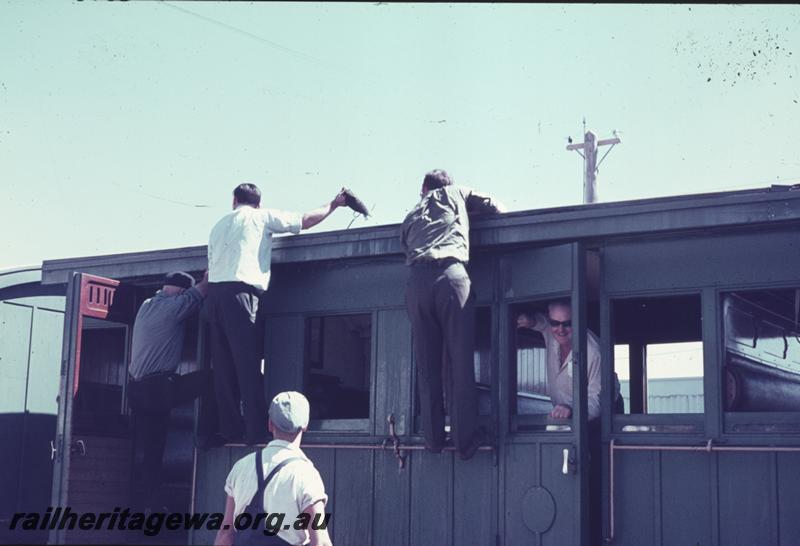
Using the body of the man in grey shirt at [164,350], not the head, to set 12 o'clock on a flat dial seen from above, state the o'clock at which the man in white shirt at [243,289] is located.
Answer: The man in white shirt is roughly at 3 o'clock from the man in grey shirt.

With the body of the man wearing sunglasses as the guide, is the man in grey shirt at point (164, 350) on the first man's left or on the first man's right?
on the first man's right

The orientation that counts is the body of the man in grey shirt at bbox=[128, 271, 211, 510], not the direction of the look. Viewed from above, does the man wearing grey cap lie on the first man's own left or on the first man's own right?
on the first man's own right

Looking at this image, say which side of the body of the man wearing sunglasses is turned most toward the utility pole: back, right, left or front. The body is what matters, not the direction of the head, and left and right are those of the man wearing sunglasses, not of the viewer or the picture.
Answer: back

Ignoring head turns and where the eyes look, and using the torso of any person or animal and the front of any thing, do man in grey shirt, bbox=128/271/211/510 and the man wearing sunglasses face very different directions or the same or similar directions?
very different directions

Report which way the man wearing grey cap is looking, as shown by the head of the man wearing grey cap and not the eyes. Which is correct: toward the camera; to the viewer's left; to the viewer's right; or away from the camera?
away from the camera

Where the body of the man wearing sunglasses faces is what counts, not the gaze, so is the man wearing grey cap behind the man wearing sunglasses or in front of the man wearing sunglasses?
in front

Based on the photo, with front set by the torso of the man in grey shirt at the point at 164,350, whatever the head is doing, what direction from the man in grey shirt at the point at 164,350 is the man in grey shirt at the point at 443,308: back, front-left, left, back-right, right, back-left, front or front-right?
right

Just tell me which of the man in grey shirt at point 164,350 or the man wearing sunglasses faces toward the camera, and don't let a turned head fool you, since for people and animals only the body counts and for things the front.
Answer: the man wearing sunglasses

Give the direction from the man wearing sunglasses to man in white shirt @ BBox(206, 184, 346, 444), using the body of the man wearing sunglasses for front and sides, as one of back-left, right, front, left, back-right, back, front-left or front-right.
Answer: right

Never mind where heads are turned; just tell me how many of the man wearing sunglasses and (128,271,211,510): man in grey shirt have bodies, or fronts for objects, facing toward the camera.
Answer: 1

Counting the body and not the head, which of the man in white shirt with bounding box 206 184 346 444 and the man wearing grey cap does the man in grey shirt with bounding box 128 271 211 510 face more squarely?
the man in white shirt

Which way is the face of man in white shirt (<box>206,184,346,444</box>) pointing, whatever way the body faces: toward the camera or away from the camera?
away from the camera

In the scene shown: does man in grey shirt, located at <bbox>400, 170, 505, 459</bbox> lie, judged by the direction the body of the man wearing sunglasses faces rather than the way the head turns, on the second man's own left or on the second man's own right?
on the second man's own right

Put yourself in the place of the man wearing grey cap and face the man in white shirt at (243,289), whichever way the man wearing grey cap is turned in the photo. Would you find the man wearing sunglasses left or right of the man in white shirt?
right

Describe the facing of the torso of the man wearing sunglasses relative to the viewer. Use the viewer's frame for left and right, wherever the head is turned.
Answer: facing the viewer
